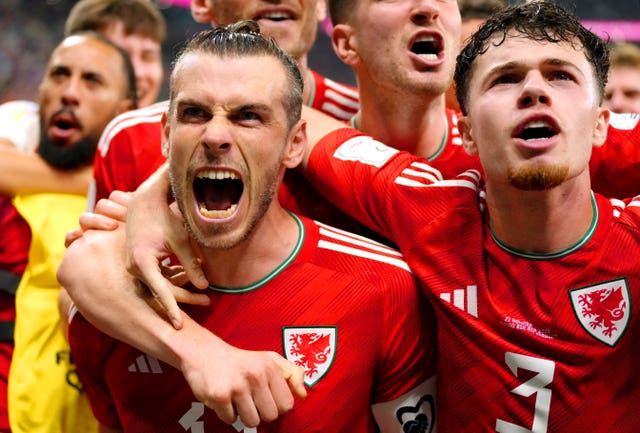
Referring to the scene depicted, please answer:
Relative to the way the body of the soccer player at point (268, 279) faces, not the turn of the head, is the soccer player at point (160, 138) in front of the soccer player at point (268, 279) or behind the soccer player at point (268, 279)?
behind

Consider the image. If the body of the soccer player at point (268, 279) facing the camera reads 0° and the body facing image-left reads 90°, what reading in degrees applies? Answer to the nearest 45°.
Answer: approximately 0°

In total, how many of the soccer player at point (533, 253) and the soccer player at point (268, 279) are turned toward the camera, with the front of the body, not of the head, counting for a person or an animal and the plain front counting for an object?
2

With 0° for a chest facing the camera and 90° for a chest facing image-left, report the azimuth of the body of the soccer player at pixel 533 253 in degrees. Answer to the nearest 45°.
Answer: approximately 0°
